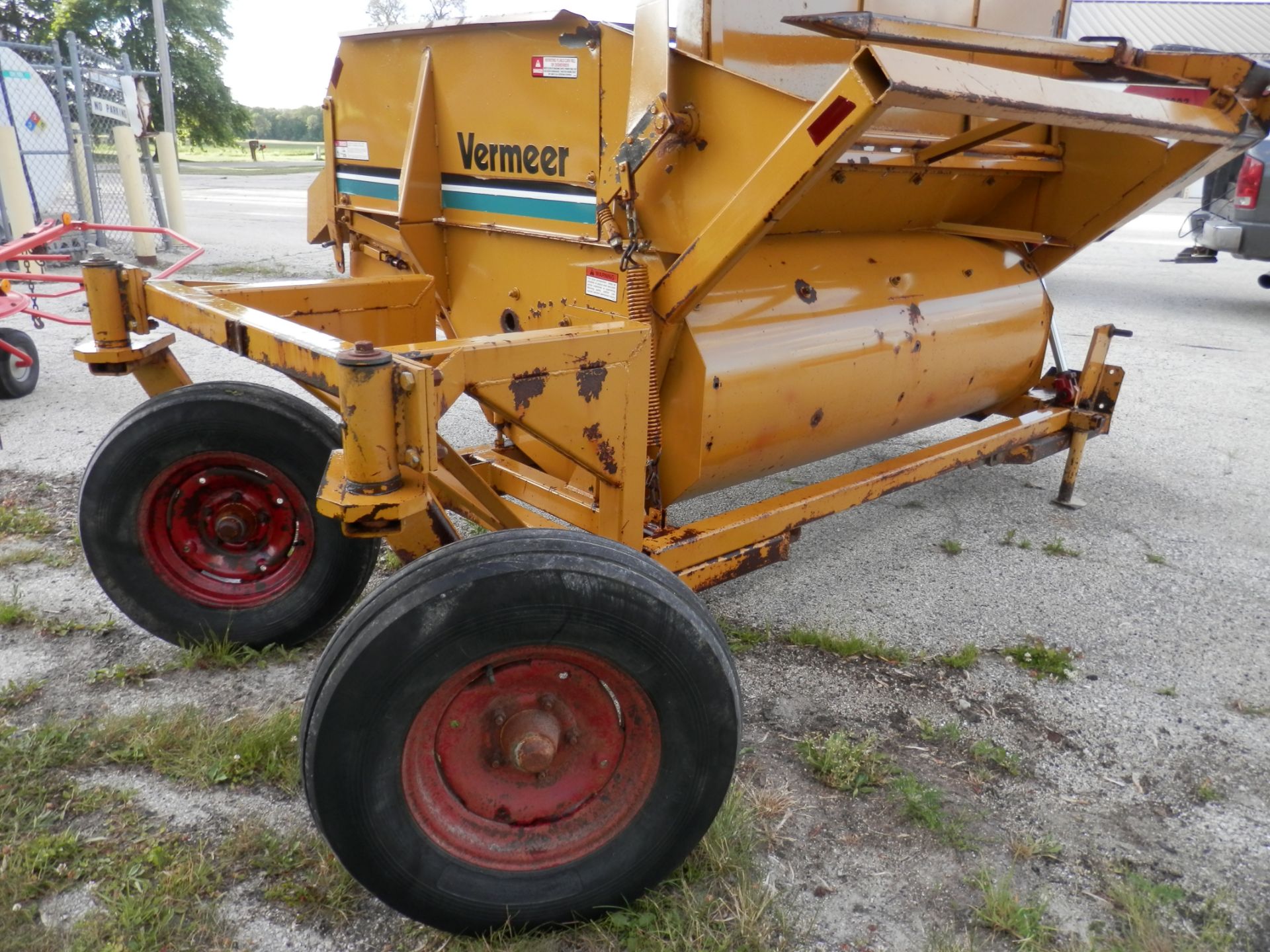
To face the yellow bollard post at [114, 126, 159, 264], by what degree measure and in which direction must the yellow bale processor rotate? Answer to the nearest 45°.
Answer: approximately 90° to its left

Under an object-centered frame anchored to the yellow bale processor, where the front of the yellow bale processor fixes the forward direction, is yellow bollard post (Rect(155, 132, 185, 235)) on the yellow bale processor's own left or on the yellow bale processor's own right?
on the yellow bale processor's own left

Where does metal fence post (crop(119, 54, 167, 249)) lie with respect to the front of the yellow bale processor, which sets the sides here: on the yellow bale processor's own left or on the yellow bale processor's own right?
on the yellow bale processor's own left

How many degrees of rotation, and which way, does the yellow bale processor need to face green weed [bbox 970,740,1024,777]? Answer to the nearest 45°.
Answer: approximately 45° to its right

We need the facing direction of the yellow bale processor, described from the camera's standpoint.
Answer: facing away from the viewer and to the right of the viewer

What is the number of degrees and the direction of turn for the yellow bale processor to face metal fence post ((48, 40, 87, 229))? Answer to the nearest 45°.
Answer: approximately 90° to its left

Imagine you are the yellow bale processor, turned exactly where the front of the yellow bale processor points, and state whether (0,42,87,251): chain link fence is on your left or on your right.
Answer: on your left
